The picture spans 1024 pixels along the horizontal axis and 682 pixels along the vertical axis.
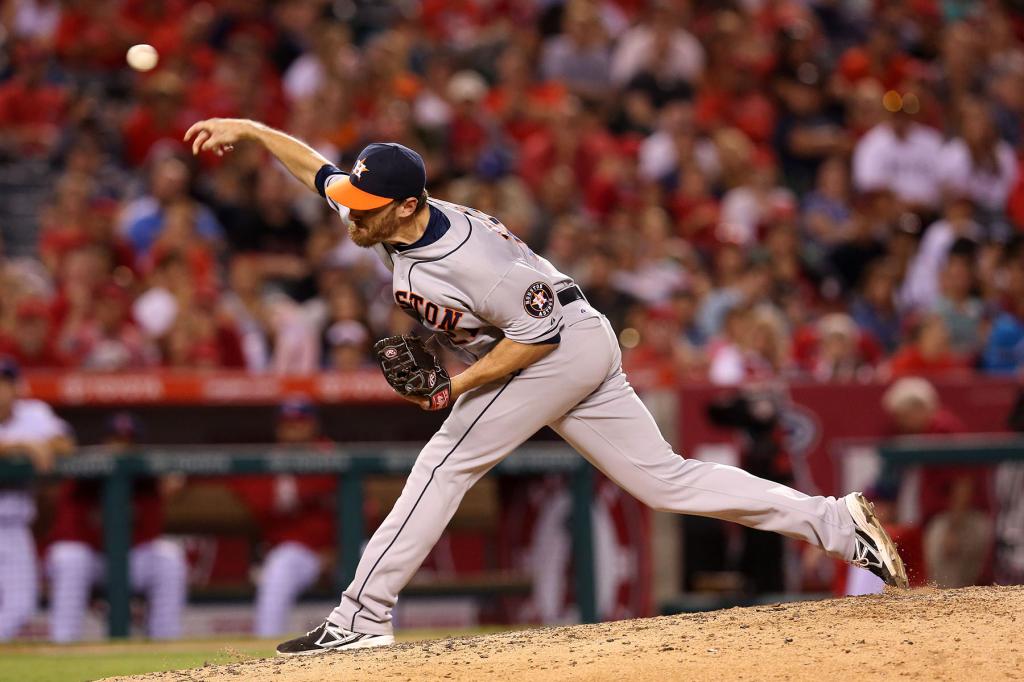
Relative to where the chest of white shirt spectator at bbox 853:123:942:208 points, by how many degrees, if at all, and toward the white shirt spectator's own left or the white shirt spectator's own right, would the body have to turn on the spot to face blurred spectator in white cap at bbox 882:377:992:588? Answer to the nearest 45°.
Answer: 0° — they already face them

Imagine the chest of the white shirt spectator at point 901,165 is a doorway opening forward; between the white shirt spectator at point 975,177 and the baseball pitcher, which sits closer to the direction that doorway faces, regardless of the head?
the baseball pitcher

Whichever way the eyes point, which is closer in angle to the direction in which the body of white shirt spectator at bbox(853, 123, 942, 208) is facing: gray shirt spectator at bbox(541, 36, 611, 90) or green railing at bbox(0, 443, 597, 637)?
the green railing

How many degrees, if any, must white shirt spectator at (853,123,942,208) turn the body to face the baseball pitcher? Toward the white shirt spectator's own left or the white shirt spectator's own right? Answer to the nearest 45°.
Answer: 0° — they already face them

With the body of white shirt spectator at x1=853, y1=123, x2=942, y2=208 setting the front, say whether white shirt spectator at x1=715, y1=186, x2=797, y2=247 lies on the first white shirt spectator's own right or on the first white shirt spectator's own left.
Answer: on the first white shirt spectator's own right

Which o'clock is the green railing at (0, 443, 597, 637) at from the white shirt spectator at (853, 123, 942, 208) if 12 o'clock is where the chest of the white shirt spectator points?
The green railing is roughly at 1 o'clock from the white shirt spectator.

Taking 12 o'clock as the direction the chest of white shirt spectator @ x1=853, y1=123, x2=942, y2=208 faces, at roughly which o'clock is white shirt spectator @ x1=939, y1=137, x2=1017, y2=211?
white shirt spectator @ x1=939, y1=137, x2=1017, y2=211 is roughly at 8 o'clock from white shirt spectator @ x1=853, y1=123, x2=942, y2=208.

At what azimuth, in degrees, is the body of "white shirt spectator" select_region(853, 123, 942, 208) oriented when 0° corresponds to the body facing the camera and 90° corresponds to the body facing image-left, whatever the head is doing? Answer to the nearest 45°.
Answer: approximately 0°
